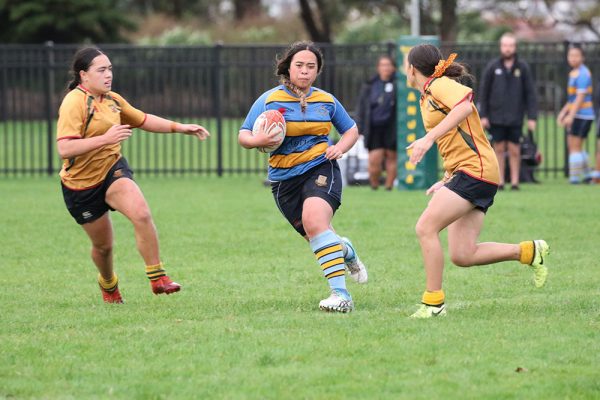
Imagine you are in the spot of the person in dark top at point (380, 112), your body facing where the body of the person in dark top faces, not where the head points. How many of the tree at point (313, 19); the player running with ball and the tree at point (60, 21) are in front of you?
1

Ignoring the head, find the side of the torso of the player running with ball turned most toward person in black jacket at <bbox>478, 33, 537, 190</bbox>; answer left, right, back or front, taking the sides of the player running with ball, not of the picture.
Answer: back

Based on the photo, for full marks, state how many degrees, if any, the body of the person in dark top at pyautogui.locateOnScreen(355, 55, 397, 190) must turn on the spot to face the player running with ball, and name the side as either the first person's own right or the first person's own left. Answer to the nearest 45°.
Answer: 0° — they already face them

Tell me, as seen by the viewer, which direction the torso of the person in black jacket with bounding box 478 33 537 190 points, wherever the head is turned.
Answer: toward the camera

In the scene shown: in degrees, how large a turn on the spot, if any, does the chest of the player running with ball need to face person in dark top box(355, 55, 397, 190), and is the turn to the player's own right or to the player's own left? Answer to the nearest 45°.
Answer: approximately 180°

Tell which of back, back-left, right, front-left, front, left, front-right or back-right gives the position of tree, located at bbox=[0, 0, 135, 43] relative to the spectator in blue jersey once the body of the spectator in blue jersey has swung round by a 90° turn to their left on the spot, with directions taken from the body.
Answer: back

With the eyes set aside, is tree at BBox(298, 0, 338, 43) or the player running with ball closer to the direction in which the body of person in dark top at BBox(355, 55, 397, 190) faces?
the player running with ball

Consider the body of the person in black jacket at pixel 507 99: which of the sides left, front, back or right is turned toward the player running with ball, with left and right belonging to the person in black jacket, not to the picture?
front

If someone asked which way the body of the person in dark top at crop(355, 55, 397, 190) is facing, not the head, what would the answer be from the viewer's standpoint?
toward the camera

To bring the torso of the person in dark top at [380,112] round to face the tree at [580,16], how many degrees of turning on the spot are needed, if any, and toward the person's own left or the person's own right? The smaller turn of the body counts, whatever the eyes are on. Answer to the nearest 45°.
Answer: approximately 180°

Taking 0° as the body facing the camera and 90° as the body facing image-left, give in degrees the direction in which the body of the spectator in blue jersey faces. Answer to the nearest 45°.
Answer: approximately 45°

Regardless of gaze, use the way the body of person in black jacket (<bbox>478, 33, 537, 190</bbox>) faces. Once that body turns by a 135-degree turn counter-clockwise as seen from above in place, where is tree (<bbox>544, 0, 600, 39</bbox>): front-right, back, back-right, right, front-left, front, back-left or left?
front-left

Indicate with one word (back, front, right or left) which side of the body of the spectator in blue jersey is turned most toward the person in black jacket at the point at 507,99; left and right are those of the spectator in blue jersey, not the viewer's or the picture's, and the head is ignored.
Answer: front

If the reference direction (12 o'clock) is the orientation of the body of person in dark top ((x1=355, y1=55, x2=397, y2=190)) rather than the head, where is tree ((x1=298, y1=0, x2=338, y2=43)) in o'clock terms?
The tree is roughly at 6 o'clock from the person in dark top.

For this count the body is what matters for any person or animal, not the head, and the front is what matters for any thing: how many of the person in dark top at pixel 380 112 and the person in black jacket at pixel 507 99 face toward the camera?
2

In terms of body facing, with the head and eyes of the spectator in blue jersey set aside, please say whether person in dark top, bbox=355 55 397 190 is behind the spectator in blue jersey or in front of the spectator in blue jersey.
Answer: in front
